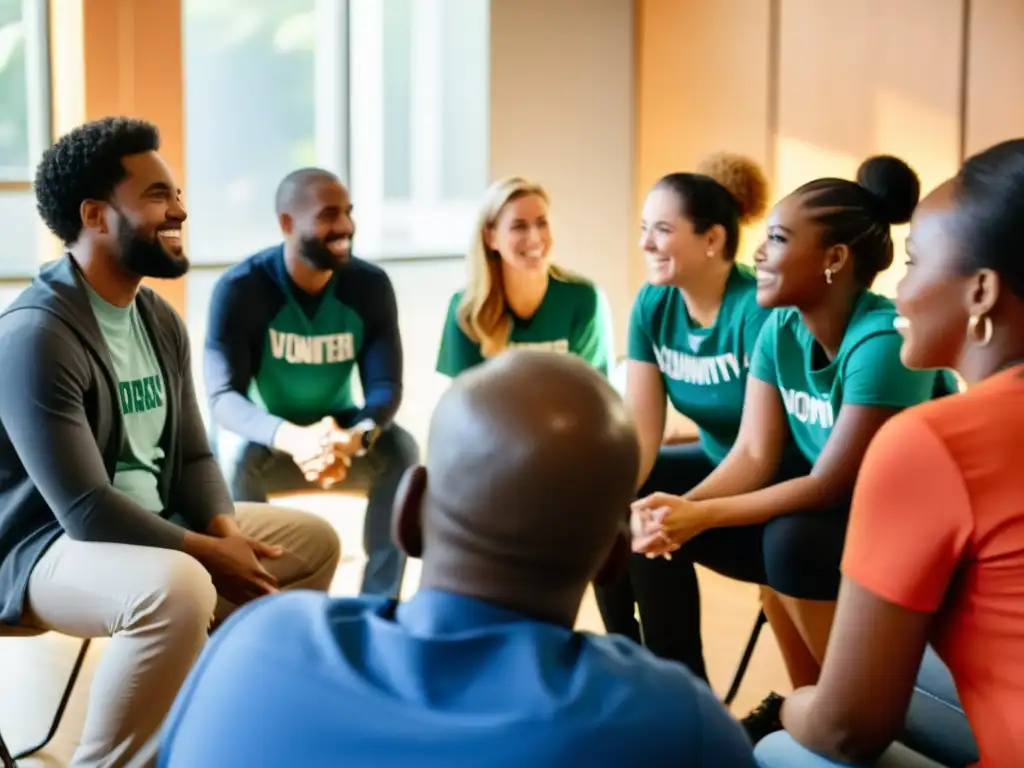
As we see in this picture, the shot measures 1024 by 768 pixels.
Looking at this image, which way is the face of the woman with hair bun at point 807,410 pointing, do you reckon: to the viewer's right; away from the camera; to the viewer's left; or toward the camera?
to the viewer's left

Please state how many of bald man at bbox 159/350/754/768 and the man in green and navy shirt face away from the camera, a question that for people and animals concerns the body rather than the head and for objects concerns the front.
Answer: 1

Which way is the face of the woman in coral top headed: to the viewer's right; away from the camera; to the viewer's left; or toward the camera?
to the viewer's left

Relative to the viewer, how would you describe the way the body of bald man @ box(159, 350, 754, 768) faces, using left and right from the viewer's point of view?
facing away from the viewer

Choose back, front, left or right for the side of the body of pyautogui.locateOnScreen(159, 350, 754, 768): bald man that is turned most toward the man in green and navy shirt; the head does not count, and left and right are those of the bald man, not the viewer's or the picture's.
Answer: front

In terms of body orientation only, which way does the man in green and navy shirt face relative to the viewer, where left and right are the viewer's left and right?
facing the viewer and to the right of the viewer

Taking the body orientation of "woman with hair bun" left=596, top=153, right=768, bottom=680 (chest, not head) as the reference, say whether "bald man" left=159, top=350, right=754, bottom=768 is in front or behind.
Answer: in front

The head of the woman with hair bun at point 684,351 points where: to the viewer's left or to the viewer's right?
to the viewer's left

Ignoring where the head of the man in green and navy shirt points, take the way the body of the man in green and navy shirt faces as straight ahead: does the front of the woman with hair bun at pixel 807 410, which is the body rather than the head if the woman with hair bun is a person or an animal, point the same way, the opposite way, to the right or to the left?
to the right

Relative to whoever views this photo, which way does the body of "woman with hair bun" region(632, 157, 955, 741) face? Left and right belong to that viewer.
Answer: facing the viewer and to the left of the viewer
